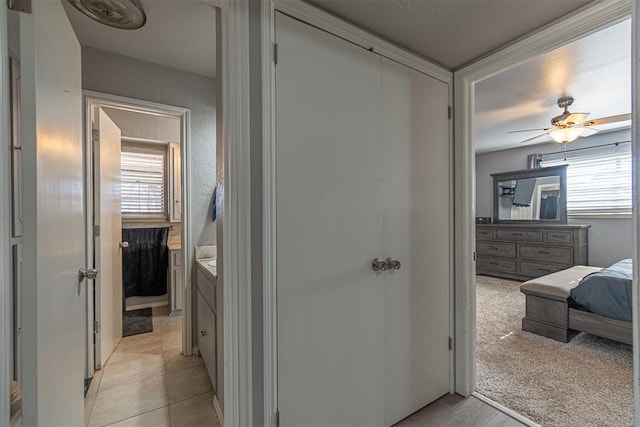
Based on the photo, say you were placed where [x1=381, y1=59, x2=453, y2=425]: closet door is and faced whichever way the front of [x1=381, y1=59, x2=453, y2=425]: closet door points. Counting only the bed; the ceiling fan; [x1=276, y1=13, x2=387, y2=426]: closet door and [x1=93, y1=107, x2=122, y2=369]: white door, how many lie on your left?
2

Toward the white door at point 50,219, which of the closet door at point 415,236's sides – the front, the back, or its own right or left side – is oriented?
right

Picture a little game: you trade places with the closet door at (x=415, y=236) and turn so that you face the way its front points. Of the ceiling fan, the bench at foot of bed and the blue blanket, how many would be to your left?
3

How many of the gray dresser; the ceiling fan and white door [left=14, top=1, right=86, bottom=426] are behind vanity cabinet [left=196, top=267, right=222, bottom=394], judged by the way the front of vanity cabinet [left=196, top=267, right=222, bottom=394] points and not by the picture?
2

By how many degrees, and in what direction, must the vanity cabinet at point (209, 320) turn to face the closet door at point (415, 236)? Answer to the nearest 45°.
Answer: approximately 135° to its left

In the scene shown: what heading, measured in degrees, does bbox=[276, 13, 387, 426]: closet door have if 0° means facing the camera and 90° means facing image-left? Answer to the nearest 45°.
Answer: approximately 315°

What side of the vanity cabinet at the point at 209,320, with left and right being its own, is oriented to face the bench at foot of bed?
back

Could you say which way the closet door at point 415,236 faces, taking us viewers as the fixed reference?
facing the viewer and to the right of the viewer

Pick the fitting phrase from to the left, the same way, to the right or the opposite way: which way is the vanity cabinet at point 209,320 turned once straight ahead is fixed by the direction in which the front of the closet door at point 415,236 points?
to the right
